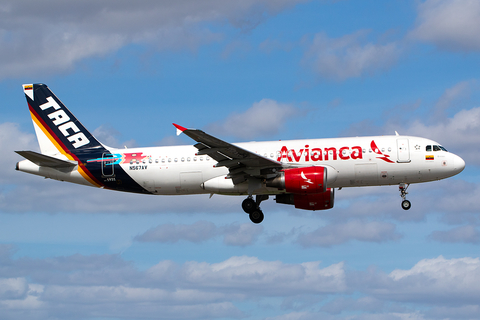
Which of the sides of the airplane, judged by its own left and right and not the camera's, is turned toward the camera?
right
